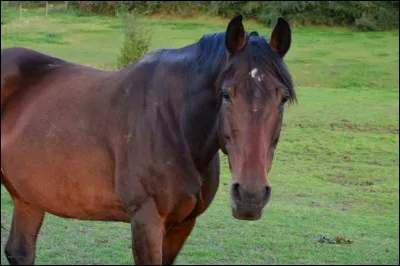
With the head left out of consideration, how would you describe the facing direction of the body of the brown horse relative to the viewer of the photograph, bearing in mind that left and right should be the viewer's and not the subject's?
facing the viewer and to the right of the viewer

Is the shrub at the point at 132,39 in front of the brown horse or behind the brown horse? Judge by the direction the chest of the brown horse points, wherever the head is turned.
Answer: behind
